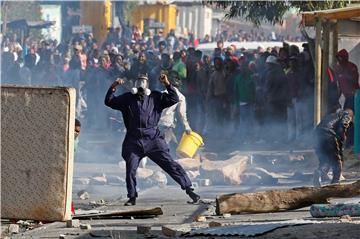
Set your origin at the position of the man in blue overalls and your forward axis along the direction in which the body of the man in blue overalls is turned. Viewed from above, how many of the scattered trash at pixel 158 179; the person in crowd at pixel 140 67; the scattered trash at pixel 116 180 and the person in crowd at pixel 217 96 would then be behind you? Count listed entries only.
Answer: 4

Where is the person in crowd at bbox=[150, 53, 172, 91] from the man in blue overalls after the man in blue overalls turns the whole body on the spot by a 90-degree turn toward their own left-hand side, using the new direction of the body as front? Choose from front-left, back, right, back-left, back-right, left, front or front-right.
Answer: left

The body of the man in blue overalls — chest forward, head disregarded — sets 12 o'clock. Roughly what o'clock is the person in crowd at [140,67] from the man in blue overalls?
The person in crowd is roughly at 6 o'clock from the man in blue overalls.

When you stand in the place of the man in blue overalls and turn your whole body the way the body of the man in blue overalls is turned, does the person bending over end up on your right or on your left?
on your left

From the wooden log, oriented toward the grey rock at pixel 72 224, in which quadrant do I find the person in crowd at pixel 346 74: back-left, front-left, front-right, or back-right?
back-right

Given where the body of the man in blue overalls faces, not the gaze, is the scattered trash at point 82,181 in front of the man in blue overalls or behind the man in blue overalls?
behind

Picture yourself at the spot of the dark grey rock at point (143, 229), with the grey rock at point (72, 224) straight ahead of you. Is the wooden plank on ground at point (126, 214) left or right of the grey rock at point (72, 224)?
right

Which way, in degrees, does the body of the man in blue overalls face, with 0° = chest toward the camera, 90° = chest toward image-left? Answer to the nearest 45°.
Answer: approximately 0°

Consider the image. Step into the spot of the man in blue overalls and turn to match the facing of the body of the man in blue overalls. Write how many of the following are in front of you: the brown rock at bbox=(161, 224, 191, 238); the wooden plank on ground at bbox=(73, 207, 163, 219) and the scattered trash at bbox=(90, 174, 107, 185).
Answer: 2

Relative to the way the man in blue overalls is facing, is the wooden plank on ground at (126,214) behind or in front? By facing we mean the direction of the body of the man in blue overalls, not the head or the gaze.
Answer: in front
